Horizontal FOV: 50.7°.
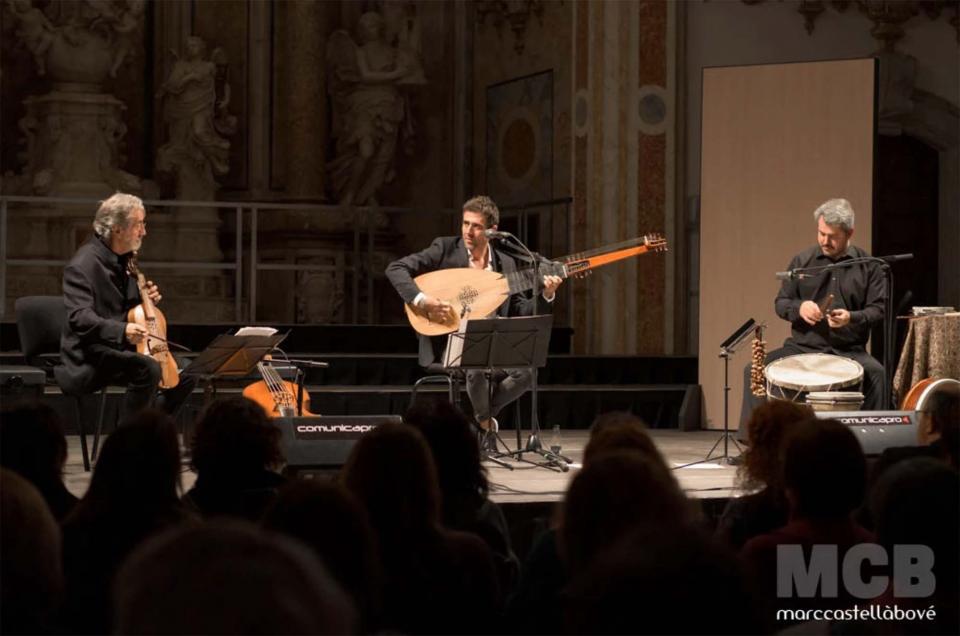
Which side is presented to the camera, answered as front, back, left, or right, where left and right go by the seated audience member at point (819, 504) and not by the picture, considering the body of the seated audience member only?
back

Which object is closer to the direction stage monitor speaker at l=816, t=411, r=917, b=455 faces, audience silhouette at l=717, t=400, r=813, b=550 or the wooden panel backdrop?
the wooden panel backdrop

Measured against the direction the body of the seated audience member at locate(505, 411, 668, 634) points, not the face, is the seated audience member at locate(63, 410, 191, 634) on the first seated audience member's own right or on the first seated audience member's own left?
on the first seated audience member's own left

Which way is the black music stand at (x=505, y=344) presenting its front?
away from the camera

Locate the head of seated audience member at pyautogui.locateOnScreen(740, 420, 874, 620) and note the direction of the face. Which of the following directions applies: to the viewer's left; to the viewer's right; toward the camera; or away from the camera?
away from the camera

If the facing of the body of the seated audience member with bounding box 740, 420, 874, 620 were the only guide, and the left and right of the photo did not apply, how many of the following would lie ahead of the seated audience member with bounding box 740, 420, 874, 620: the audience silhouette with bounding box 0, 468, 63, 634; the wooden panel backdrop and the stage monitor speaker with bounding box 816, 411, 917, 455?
2

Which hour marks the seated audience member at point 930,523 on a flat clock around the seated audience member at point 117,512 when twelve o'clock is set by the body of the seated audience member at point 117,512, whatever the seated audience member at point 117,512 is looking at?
the seated audience member at point 930,523 is roughly at 4 o'clock from the seated audience member at point 117,512.

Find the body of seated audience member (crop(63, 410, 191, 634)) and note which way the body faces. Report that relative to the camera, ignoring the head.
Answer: away from the camera

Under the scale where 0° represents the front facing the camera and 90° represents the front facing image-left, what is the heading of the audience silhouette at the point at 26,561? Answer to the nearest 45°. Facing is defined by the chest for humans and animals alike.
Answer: approximately 180°

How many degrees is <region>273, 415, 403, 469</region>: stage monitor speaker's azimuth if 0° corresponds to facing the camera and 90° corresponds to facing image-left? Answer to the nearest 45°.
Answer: approximately 180°

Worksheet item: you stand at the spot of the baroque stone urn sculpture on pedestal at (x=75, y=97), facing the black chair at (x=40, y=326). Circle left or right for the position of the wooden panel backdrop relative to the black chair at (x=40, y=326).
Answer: left

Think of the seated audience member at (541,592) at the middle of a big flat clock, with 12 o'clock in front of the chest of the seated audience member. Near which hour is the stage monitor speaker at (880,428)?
The stage monitor speaker is roughly at 1 o'clock from the seated audience member.

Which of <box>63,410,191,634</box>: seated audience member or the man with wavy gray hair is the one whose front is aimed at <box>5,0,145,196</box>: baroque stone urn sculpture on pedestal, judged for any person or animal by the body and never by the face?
the seated audience member

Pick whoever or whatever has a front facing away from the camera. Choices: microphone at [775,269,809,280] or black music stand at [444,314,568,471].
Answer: the black music stand

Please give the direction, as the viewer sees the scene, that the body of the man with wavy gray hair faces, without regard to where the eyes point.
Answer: to the viewer's right
